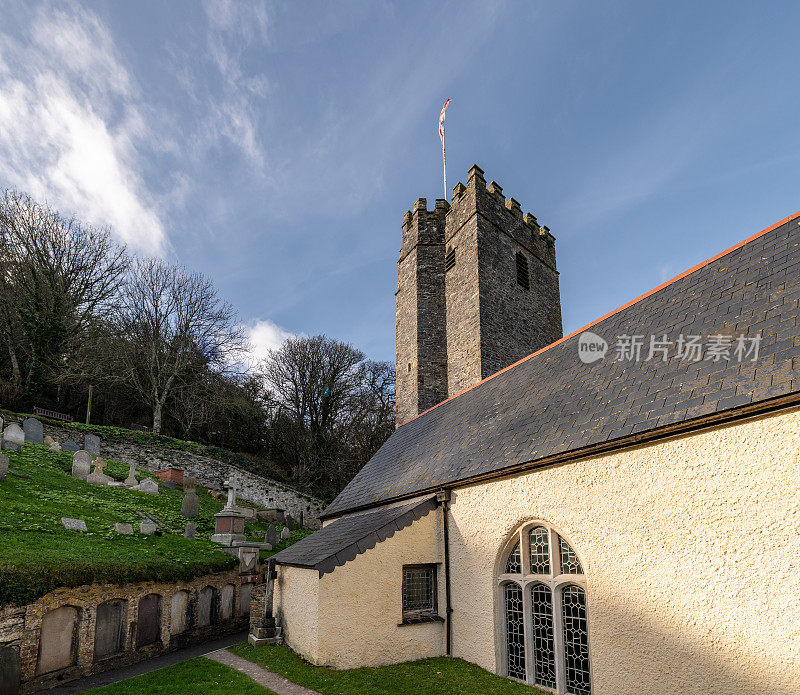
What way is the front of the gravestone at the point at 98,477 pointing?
toward the camera

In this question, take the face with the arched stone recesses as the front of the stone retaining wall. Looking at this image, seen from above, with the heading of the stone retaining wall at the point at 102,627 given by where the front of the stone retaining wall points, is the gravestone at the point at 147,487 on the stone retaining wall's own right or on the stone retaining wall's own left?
on the stone retaining wall's own left

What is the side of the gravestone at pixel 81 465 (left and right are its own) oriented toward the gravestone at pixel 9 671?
front

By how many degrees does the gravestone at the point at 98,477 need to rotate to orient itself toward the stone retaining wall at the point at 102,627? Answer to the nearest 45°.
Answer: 0° — it already faces it

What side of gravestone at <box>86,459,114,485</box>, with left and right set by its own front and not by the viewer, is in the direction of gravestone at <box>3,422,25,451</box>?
right

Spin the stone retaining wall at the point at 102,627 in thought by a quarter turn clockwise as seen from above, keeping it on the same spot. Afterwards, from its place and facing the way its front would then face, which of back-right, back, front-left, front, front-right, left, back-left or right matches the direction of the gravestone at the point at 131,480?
back-right

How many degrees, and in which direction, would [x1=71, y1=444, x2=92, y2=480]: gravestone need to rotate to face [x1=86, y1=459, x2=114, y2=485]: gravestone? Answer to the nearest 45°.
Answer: approximately 135° to its left

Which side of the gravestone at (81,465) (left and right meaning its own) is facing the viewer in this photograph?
front

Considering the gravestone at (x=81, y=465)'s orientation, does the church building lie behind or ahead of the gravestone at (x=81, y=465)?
ahead

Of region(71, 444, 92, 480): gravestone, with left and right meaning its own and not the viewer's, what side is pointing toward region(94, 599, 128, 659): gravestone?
front

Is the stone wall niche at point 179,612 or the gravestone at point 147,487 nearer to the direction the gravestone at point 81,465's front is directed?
the stone wall niche

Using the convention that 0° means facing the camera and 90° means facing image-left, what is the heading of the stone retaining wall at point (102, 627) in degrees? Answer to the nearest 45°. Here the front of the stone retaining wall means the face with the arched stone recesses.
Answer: approximately 315°

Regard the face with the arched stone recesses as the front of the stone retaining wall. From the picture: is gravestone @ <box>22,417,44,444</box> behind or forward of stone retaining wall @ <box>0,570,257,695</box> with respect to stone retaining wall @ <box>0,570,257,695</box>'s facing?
behind

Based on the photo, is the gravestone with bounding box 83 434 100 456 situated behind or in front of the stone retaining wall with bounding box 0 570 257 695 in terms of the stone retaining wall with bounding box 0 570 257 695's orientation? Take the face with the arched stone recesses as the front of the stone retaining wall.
behind

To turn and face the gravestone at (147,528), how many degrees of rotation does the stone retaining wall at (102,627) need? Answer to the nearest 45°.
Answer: approximately 135° to its left

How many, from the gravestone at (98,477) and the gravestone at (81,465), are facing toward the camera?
2

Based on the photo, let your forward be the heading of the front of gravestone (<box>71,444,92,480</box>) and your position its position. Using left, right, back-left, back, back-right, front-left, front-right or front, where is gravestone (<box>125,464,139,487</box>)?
back-left

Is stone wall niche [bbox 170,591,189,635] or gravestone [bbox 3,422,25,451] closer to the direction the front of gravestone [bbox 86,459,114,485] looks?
the stone wall niche

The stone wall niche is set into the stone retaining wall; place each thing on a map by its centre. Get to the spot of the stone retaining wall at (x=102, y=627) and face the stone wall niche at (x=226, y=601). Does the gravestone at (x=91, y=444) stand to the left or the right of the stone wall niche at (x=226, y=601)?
left
